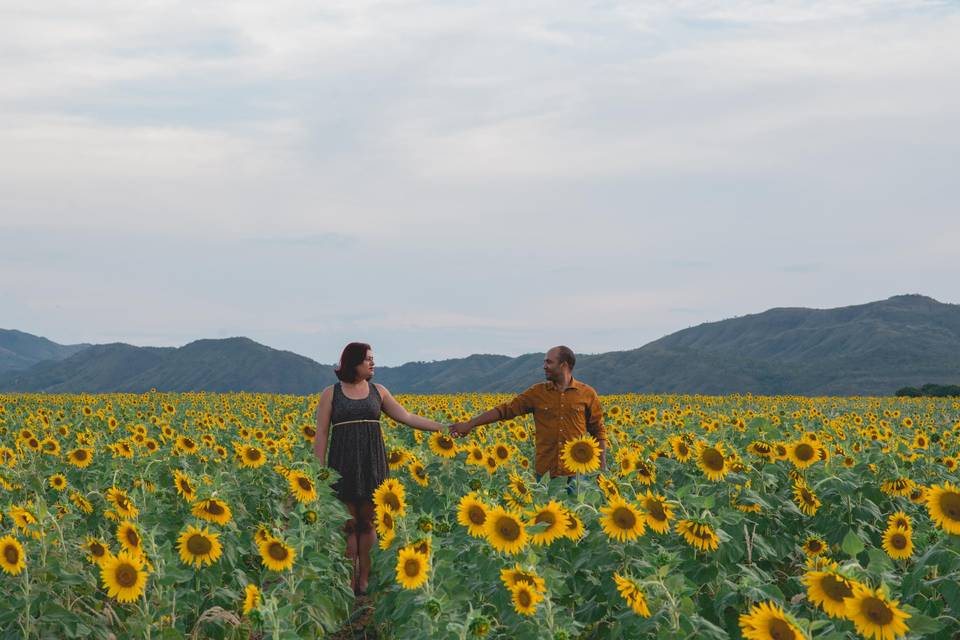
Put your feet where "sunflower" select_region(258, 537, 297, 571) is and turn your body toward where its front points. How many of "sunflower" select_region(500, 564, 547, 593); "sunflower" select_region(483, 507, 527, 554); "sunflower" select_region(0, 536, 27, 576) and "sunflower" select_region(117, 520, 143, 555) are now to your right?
2

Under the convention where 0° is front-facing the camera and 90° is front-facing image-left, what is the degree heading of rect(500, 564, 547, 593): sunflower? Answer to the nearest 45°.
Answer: approximately 0°

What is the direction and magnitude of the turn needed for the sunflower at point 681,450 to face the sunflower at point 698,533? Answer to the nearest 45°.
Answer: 0° — it already faces it

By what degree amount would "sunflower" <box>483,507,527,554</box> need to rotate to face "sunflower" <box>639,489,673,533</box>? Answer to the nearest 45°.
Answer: approximately 90° to its left

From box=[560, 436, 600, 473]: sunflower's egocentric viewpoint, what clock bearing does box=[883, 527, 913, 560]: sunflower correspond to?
box=[883, 527, 913, 560]: sunflower is roughly at 10 o'clock from box=[560, 436, 600, 473]: sunflower.

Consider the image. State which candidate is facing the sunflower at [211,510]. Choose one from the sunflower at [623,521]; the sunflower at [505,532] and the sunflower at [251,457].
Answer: the sunflower at [251,457]

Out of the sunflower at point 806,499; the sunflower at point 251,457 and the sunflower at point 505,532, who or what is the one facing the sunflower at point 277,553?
the sunflower at point 251,457

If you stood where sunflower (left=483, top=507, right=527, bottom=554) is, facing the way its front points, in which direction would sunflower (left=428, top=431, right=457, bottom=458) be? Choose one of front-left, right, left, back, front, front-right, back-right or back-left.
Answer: back

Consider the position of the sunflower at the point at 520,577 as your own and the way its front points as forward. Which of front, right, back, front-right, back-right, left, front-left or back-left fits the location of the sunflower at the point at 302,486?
back-right

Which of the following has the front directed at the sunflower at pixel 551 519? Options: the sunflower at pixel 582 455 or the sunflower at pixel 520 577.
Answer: the sunflower at pixel 582 455
